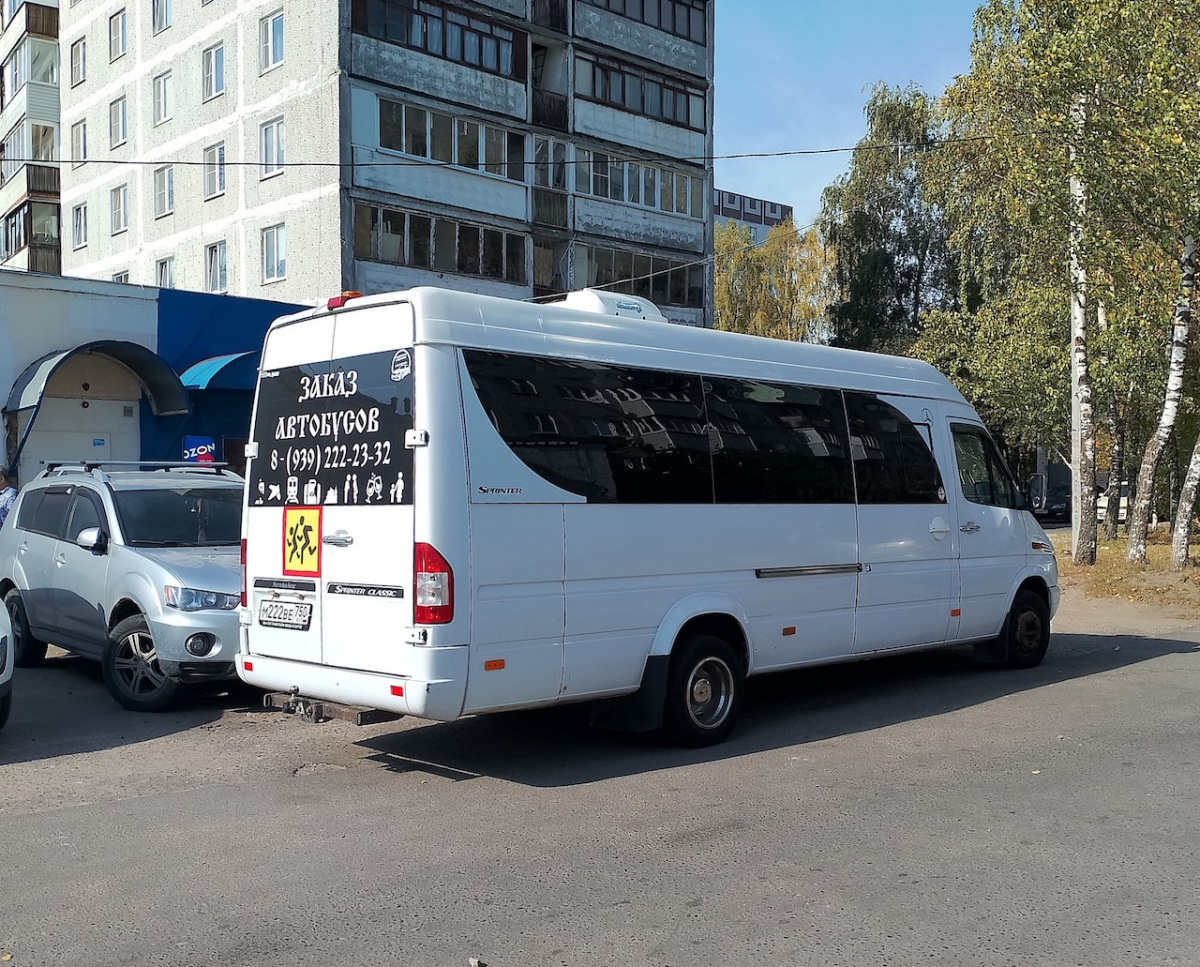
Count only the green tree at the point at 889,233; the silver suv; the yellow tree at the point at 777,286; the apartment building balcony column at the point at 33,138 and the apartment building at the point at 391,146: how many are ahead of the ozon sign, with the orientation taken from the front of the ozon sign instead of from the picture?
1

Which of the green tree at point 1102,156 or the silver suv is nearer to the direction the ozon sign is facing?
the silver suv

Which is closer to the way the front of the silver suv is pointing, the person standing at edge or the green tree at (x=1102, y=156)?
the green tree

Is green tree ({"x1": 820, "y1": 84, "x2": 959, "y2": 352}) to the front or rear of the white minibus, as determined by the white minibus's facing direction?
to the front

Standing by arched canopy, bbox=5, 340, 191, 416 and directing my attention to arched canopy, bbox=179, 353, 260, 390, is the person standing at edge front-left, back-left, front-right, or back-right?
back-right

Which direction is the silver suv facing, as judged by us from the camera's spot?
facing the viewer and to the right of the viewer

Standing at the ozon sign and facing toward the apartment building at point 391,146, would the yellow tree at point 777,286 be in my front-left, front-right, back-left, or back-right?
front-right

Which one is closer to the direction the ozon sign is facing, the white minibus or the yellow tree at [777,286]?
the white minibus

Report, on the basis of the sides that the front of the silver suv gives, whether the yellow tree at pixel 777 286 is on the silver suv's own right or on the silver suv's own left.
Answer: on the silver suv's own left

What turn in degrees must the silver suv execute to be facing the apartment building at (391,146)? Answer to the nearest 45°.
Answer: approximately 135° to its left

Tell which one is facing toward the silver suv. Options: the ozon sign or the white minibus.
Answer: the ozon sign

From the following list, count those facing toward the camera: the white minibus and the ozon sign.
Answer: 1

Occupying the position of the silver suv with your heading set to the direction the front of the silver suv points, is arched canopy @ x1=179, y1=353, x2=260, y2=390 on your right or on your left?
on your left

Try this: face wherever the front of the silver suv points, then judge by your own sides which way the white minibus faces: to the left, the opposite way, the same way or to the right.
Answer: to the left

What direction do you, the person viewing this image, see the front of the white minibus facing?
facing away from the viewer and to the right of the viewer

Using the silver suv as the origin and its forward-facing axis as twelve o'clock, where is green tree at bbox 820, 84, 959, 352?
The green tree is roughly at 9 o'clock from the silver suv.

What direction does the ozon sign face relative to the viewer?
toward the camera
